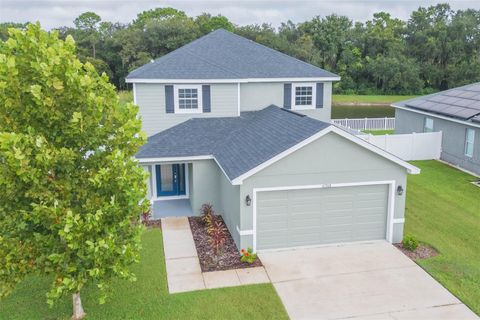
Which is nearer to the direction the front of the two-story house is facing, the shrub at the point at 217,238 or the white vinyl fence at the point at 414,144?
the shrub

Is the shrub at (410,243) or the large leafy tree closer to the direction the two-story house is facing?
the large leafy tree

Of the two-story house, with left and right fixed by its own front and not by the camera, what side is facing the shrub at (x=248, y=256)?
front

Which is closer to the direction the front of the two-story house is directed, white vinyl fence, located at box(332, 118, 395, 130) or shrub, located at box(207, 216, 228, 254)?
the shrub

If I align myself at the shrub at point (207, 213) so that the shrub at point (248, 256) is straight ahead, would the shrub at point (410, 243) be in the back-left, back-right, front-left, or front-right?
front-left

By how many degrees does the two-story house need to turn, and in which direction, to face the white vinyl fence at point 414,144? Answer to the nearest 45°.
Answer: approximately 135° to its left

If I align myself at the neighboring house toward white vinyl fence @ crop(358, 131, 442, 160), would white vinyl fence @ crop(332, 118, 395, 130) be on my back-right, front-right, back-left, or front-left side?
front-right

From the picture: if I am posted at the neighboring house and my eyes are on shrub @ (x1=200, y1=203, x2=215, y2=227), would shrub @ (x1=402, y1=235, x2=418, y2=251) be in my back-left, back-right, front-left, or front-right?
front-left

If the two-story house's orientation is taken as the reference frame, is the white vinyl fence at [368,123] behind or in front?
behind

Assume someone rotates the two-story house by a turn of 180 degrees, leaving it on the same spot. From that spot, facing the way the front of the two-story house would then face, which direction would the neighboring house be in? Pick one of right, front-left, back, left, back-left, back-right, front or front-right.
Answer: front-right

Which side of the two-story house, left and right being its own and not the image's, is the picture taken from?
front

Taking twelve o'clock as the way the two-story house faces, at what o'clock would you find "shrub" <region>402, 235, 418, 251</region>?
The shrub is roughly at 10 o'clock from the two-story house.

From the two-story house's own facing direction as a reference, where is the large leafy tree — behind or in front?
in front

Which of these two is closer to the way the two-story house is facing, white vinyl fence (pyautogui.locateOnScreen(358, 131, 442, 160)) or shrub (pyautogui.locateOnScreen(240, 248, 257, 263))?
the shrub

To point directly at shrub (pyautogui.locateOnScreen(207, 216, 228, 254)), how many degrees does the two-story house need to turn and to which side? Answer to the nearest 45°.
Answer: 0° — it already faces it
